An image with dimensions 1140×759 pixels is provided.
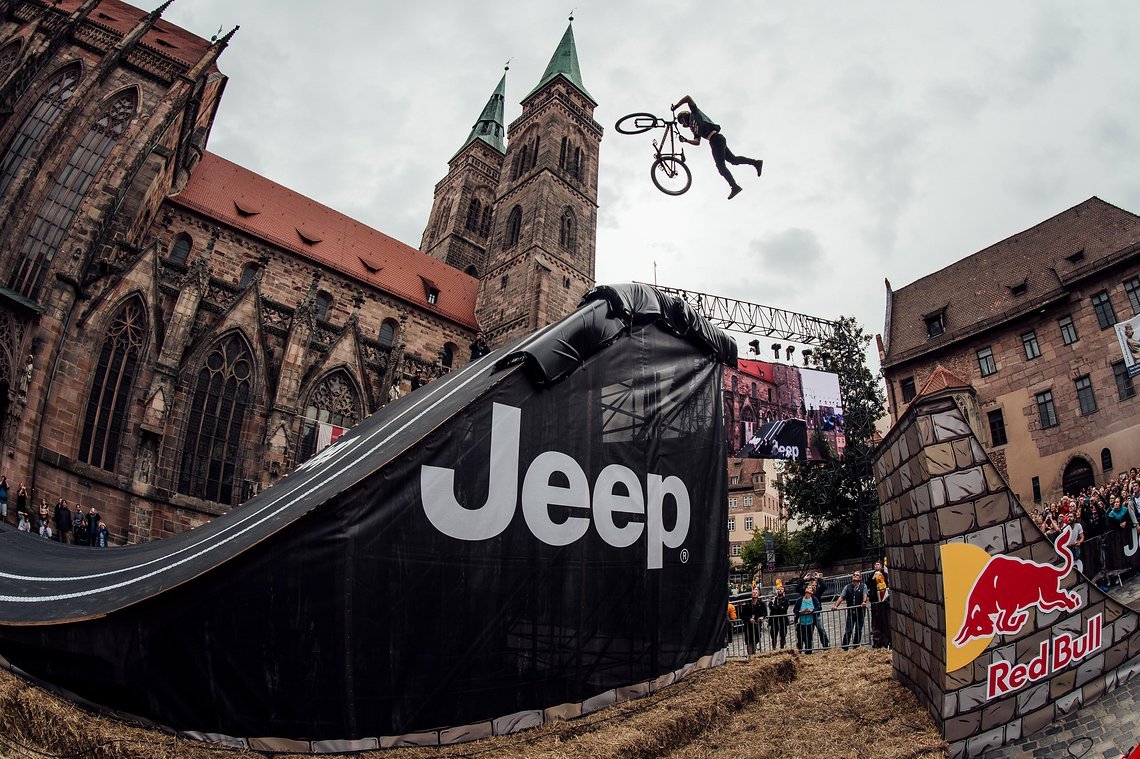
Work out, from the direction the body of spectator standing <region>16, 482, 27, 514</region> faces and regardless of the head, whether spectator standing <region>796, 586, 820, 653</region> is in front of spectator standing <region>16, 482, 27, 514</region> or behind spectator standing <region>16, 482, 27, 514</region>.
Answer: in front

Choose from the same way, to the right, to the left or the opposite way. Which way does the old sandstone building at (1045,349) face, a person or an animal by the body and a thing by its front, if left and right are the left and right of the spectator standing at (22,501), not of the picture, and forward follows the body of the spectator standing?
the opposite way

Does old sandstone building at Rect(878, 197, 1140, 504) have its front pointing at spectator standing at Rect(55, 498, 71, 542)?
yes

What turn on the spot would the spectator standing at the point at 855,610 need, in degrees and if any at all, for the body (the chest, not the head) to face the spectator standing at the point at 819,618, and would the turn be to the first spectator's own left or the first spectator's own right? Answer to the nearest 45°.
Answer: approximately 90° to the first spectator's own right

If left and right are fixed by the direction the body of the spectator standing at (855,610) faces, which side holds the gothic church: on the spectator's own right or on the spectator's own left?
on the spectator's own right

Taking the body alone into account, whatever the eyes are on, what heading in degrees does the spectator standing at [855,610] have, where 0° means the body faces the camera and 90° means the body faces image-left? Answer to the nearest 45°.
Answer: approximately 0°

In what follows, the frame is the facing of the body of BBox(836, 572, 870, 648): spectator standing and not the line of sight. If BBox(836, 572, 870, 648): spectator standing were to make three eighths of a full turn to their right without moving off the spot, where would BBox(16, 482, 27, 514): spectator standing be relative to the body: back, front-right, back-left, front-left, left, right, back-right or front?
front-left

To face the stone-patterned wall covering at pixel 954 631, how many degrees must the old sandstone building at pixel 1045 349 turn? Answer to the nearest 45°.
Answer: approximately 45° to its left
